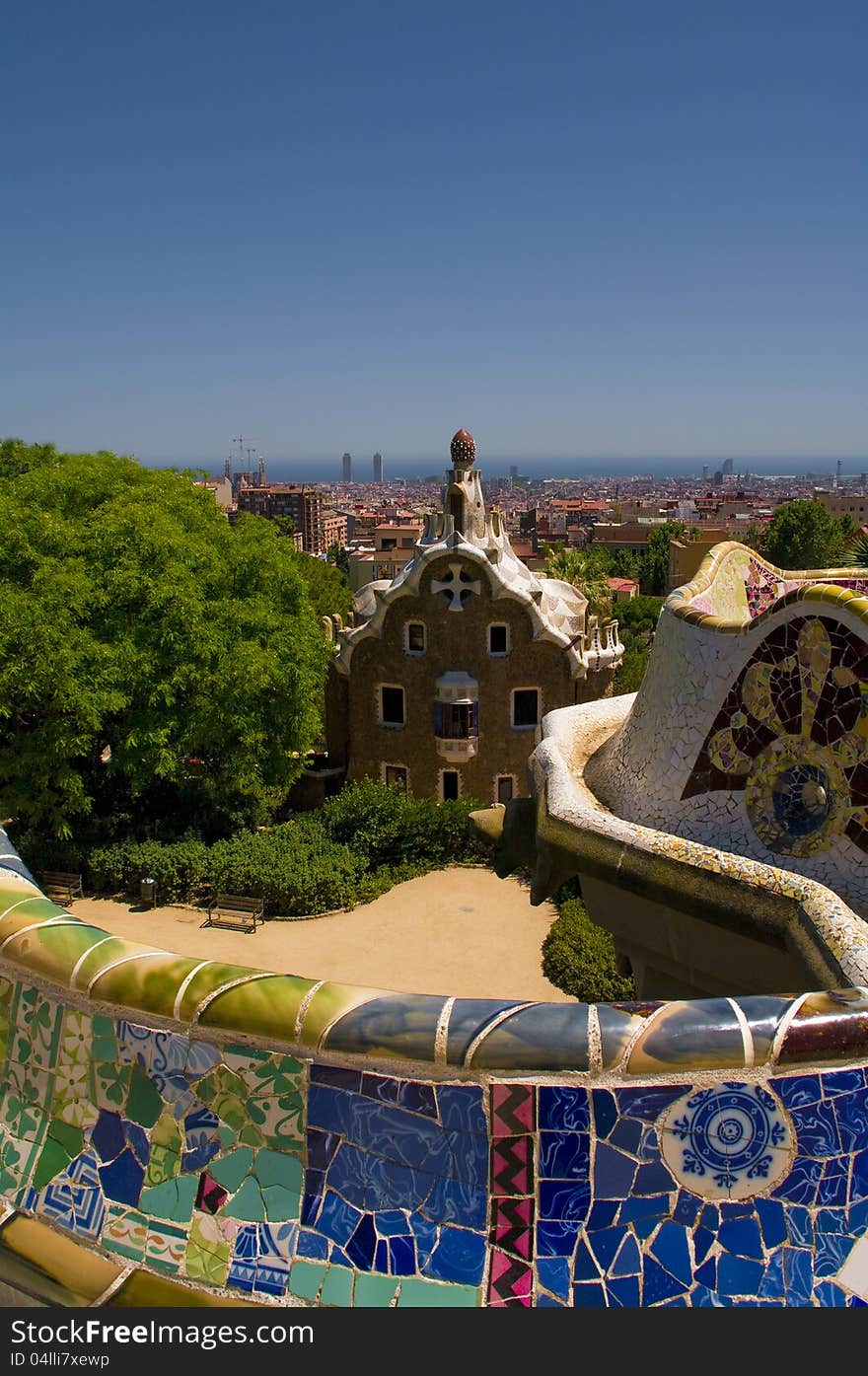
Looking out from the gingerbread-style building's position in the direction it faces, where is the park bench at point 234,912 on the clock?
The park bench is roughly at 1 o'clock from the gingerbread-style building.

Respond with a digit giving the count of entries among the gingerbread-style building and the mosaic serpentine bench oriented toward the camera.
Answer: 2

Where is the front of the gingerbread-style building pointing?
toward the camera

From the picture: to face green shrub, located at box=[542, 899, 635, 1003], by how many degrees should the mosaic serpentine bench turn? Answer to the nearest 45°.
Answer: approximately 180°

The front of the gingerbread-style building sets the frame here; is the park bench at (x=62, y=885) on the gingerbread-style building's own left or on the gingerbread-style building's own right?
on the gingerbread-style building's own right

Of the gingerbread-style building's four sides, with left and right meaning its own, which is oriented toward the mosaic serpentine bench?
front

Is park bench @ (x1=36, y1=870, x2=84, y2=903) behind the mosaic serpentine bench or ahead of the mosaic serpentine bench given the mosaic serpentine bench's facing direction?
behind

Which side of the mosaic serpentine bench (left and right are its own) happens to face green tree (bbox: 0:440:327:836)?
back

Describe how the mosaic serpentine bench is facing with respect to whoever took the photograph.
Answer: facing the viewer

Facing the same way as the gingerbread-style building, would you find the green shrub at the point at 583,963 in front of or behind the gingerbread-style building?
in front

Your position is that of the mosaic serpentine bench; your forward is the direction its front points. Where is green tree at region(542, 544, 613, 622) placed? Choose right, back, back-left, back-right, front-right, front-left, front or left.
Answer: back

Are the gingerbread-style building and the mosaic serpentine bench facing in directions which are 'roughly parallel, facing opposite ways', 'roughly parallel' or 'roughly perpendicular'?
roughly parallel

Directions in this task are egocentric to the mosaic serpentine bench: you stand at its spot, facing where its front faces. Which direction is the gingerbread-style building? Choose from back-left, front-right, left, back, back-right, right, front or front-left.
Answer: back

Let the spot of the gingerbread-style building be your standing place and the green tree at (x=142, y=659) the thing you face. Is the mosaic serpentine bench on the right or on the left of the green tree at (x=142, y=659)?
left
